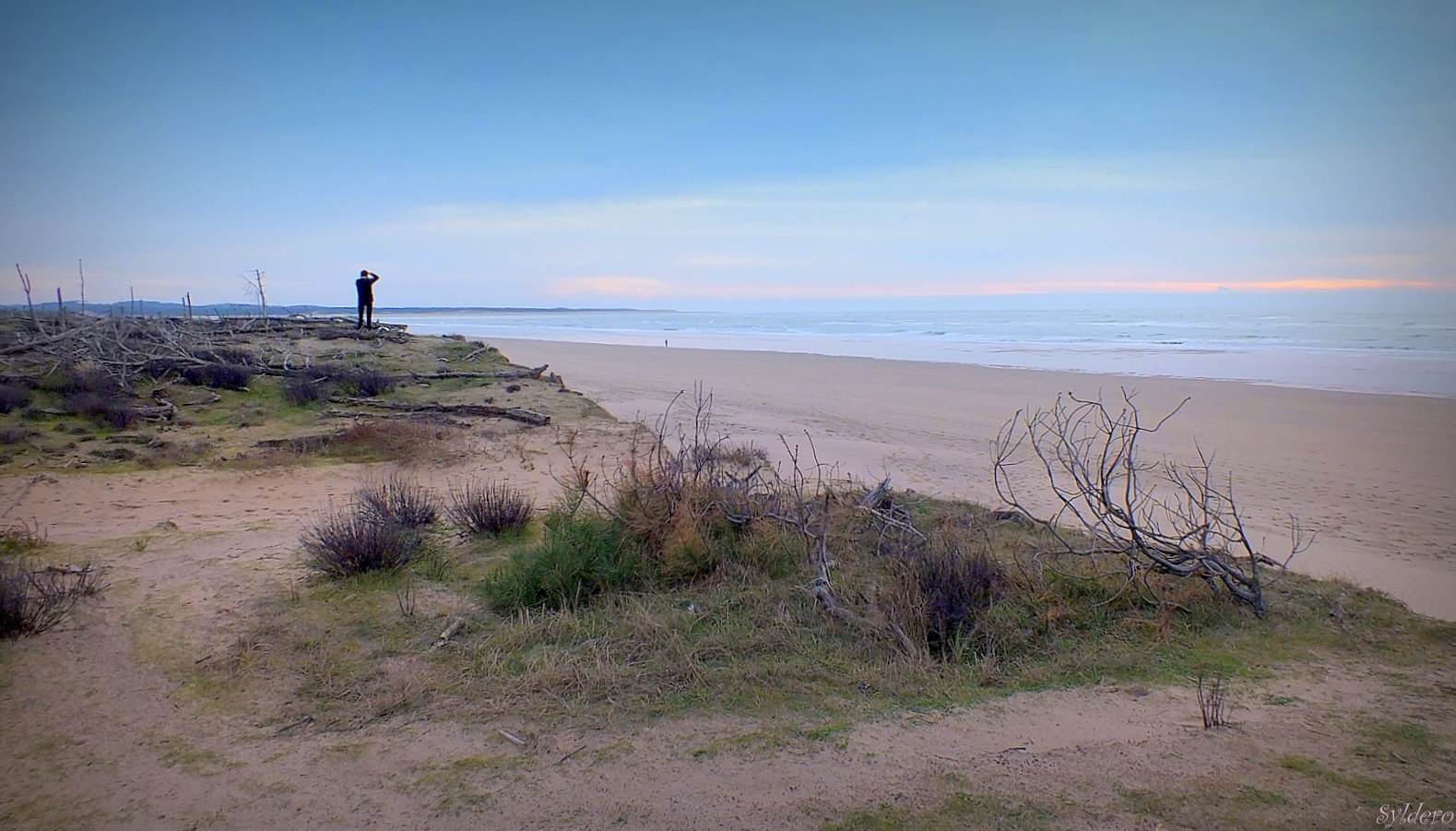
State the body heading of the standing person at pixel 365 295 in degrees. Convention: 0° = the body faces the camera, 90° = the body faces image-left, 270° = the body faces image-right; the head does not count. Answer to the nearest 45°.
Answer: approximately 180°

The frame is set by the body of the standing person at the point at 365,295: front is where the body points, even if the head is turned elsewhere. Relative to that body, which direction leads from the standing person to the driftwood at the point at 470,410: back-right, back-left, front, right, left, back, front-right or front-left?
back

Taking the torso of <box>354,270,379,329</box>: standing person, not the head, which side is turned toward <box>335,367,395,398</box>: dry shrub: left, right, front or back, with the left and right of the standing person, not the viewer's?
back

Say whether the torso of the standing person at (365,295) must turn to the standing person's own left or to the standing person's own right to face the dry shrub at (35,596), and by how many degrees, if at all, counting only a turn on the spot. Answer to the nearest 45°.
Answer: approximately 180°

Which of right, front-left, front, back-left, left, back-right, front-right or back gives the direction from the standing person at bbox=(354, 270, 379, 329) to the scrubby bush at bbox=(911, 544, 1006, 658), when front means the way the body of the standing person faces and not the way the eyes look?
back

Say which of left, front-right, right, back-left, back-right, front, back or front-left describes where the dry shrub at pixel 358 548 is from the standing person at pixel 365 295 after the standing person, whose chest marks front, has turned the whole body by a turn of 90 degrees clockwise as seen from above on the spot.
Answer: right

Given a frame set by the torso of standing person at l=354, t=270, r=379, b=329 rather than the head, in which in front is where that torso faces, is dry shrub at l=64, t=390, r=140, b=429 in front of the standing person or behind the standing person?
behind

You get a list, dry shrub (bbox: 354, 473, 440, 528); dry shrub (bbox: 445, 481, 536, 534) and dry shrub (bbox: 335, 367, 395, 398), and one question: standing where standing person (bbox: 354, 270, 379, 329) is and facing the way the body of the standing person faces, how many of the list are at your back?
3

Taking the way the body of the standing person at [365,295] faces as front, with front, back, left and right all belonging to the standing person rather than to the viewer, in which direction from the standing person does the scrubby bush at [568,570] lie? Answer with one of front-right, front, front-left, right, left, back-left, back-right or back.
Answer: back

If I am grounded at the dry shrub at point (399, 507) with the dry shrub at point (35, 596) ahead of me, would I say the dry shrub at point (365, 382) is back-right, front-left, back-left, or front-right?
back-right

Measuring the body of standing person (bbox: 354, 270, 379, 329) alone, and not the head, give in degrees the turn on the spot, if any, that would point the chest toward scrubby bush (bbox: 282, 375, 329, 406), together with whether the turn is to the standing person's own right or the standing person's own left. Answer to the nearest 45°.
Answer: approximately 180°

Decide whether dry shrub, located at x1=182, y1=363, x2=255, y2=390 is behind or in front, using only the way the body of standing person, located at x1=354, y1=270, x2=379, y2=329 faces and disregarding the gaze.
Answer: behind

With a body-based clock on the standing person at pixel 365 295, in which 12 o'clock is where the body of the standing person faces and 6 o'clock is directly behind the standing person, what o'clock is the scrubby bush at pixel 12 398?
The scrubby bush is roughly at 7 o'clock from the standing person.

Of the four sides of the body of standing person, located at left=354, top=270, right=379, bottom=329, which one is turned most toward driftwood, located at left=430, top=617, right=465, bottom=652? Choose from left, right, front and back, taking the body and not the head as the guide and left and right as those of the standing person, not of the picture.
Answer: back

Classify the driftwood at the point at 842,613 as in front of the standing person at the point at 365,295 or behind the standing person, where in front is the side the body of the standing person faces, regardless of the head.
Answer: behind
